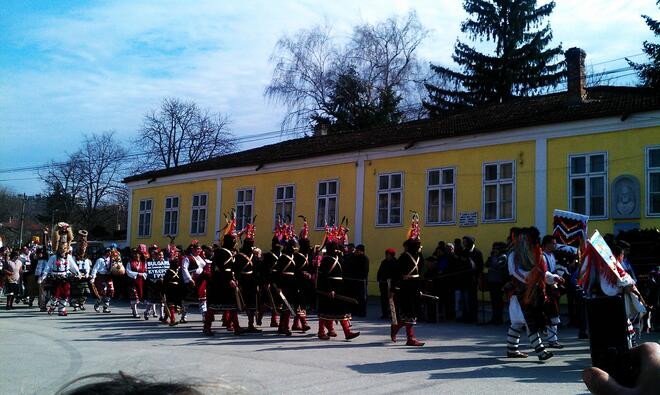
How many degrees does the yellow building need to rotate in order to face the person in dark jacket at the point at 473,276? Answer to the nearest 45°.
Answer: approximately 45° to its left

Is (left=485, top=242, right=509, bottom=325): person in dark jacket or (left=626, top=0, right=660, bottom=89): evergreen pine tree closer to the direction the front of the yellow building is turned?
the person in dark jacket

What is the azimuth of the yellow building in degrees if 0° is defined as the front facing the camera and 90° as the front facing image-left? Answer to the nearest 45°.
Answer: approximately 45°

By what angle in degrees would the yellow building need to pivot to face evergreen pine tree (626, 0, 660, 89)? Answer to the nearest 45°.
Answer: approximately 135° to its left

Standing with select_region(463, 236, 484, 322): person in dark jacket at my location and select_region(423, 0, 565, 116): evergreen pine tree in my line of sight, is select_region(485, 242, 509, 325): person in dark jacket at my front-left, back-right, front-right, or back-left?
back-right

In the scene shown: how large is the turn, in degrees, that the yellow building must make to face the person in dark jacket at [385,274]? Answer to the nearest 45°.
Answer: approximately 45° to its left

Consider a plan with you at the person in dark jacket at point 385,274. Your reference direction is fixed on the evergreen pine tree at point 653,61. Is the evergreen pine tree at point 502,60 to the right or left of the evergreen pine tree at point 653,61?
left
